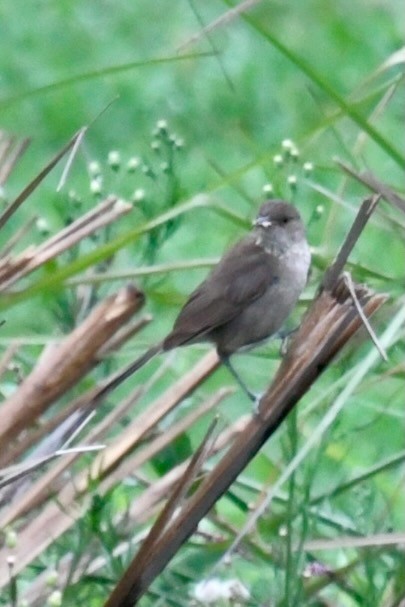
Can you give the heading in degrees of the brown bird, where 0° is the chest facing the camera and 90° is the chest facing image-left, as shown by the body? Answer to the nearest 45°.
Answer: approximately 270°

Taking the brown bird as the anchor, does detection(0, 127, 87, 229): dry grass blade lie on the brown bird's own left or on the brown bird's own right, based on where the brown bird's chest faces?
on the brown bird's own right
